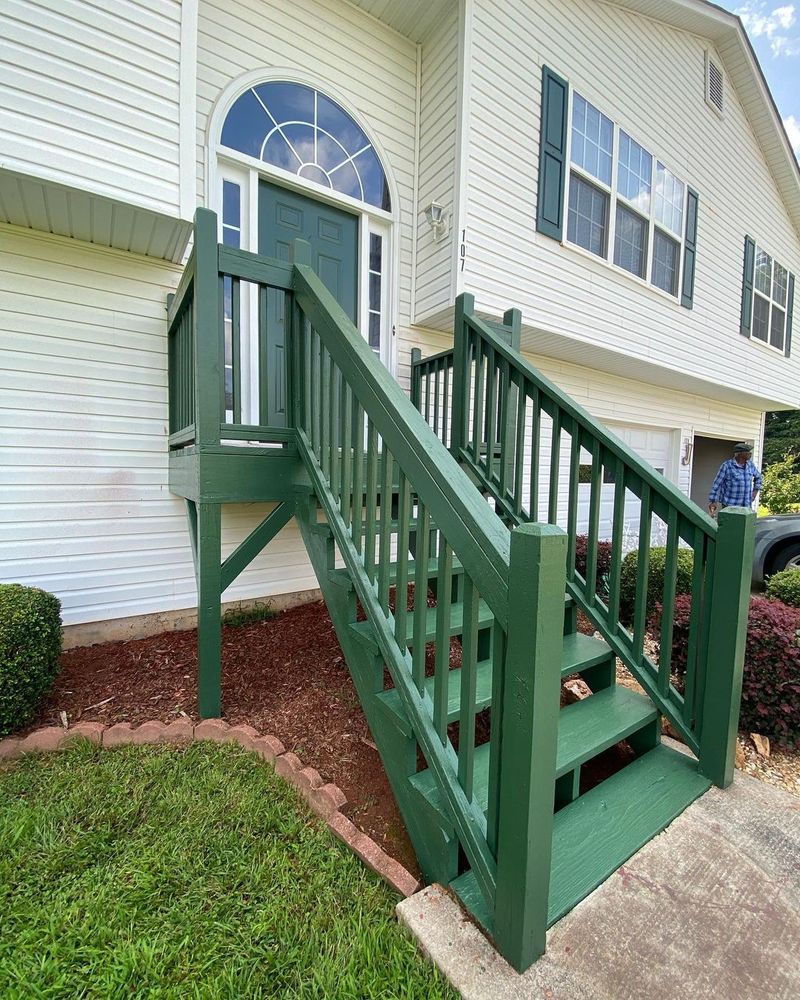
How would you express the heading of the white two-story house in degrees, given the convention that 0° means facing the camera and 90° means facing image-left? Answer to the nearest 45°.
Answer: approximately 315°

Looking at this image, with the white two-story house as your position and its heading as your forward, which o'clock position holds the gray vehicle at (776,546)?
The gray vehicle is roughly at 10 o'clock from the white two-story house.

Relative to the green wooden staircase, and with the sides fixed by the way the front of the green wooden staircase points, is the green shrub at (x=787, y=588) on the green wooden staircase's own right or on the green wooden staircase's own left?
on the green wooden staircase's own left

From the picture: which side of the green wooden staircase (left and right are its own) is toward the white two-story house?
back

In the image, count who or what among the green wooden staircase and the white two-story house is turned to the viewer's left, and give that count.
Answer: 0

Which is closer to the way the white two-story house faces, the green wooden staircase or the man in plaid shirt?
the green wooden staircase
